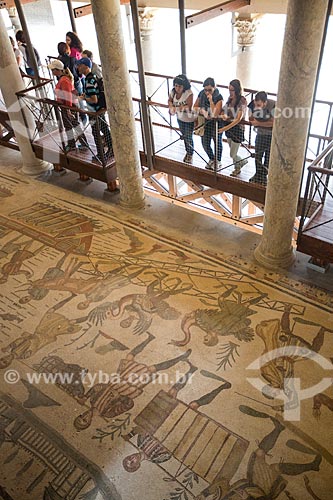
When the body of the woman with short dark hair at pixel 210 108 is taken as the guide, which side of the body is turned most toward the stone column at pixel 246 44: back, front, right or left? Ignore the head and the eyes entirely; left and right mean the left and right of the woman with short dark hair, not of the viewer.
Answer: back

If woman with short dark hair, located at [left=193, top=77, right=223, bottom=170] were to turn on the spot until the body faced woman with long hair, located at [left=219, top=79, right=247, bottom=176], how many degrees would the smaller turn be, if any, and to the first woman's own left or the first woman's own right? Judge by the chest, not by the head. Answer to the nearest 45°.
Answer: approximately 45° to the first woman's own left

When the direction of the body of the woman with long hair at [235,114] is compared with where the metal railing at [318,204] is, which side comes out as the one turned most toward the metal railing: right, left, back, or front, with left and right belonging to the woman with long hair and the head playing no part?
left

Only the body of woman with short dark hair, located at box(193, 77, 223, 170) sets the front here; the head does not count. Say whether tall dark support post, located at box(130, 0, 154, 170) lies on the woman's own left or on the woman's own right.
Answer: on the woman's own right

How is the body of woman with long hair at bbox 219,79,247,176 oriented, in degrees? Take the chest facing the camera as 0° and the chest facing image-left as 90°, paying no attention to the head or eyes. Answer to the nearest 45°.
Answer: approximately 45°

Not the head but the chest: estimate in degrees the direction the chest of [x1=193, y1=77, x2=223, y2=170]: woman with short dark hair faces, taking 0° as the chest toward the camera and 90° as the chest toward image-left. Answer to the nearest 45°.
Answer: approximately 0°

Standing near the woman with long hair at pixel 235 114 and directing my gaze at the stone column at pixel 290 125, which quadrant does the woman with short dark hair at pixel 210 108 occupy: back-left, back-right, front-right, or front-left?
back-right

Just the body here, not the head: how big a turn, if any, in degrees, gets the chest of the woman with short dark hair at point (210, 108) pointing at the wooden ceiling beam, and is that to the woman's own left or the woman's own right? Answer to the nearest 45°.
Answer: approximately 180°

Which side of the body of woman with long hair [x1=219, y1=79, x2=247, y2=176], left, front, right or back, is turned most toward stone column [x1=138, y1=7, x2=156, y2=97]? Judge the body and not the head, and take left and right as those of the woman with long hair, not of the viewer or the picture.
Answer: right

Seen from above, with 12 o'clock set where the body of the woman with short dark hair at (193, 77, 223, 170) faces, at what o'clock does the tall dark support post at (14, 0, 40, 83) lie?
The tall dark support post is roughly at 4 o'clock from the woman with short dark hair.
